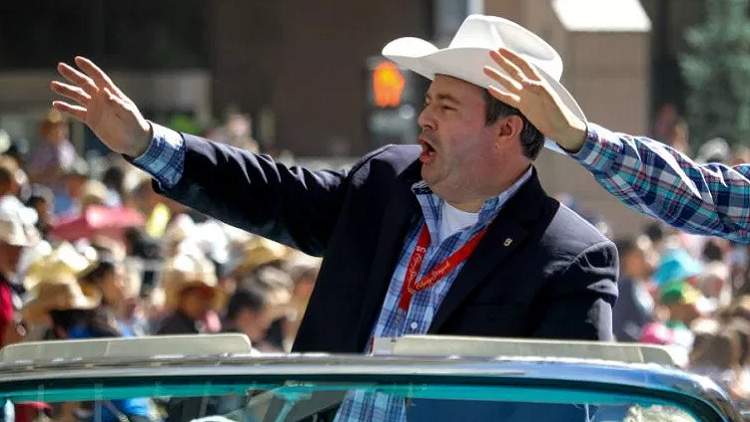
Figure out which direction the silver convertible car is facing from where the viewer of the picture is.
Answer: facing the viewer

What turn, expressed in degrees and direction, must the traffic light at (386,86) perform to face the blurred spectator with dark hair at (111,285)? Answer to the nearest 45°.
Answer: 0° — it already faces them

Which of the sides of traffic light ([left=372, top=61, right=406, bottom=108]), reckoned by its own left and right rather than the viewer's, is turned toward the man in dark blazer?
front

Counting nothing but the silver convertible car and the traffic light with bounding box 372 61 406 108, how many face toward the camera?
2

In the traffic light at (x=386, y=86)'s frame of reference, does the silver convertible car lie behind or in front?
in front

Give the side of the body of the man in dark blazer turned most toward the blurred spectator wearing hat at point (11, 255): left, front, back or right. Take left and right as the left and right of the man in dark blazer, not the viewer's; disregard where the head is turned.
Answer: right

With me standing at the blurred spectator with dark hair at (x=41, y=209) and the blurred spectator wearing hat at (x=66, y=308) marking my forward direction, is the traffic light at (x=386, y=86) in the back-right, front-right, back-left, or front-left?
back-left

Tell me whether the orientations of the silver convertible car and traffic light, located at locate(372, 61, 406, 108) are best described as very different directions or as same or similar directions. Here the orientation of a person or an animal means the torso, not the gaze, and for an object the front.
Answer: same or similar directions

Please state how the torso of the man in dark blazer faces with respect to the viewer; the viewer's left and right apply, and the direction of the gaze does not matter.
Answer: facing the viewer and to the left of the viewer

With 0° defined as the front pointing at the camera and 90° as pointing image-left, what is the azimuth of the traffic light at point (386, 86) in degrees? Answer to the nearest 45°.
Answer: approximately 0°

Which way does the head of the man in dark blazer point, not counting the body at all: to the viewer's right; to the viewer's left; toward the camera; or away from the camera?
to the viewer's left
